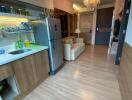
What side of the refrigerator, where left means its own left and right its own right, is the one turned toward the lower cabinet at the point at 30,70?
right

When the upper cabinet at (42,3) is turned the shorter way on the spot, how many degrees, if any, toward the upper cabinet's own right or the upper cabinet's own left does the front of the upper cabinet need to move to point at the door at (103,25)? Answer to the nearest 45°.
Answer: approximately 90° to the upper cabinet's own left

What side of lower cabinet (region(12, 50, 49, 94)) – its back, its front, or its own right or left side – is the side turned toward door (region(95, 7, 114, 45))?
left

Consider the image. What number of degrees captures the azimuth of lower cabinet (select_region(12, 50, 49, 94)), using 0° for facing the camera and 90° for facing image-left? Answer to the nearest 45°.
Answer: approximately 315°

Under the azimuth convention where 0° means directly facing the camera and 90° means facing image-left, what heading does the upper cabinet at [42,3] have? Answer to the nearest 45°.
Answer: approximately 315°
